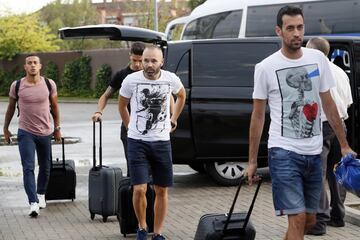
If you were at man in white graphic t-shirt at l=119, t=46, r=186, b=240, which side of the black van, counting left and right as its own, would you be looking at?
right

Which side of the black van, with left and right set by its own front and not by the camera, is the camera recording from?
right

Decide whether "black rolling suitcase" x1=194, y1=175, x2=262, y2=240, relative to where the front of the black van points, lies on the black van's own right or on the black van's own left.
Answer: on the black van's own right

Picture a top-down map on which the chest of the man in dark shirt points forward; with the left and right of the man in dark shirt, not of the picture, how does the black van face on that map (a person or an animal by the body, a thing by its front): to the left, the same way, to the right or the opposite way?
to the left

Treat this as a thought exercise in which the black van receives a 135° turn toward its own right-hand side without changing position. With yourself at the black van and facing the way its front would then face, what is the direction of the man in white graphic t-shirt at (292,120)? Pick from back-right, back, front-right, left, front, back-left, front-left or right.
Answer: front-left

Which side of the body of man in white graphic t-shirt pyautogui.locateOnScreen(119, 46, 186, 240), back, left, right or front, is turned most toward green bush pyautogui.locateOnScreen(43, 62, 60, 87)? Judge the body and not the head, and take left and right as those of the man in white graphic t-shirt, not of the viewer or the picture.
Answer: back

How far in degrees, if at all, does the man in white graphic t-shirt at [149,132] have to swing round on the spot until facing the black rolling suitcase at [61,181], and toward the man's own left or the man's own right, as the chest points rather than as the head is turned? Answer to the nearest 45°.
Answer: approximately 135° to the man's own right

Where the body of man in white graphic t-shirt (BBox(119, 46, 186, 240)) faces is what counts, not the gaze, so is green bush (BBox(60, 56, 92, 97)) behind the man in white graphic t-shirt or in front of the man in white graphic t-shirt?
behind

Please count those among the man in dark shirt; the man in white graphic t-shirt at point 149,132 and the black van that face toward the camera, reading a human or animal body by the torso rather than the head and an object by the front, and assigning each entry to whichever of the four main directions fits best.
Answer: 2
